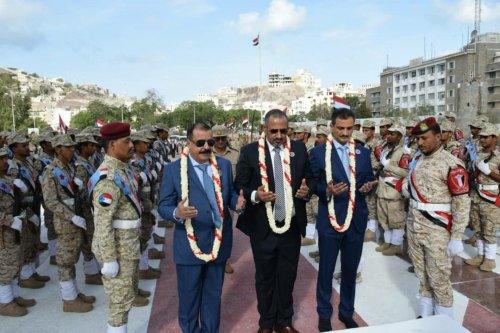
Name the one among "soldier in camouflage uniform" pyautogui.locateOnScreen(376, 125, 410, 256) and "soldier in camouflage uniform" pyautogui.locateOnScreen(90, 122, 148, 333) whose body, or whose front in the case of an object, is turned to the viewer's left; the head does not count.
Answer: "soldier in camouflage uniform" pyautogui.locateOnScreen(376, 125, 410, 256)

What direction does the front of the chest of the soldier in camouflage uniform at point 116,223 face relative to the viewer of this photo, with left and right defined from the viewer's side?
facing to the right of the viewer

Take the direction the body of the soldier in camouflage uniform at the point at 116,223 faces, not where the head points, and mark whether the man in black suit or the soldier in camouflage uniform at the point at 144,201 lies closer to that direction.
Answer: the man in black suit

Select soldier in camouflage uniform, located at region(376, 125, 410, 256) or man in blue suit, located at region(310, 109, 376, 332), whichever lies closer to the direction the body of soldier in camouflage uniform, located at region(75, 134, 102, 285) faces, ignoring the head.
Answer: the soldier in camouflage uniform

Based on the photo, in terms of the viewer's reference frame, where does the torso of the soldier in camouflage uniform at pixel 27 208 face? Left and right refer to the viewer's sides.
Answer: facing to the right of the viewer

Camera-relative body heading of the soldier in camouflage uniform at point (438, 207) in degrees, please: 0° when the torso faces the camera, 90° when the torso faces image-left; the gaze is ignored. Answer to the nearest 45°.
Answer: approximately 45°

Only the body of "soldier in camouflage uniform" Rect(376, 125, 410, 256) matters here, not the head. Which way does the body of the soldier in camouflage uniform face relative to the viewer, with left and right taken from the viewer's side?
facing to the left of the viewer

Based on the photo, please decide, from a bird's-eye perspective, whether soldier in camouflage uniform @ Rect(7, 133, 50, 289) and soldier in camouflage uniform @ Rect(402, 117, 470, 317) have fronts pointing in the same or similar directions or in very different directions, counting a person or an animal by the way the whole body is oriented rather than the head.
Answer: very different directions

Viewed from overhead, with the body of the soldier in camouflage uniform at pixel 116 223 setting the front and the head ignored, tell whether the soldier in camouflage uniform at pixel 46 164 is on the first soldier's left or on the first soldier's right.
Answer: on the first soldier's left

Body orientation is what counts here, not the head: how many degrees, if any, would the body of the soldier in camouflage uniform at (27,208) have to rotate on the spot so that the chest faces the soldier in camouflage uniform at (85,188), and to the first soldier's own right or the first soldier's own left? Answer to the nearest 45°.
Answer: approximately 45° to the first soldier's own right

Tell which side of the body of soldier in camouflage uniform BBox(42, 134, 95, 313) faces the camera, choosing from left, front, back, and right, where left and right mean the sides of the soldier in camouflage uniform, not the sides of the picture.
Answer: right
